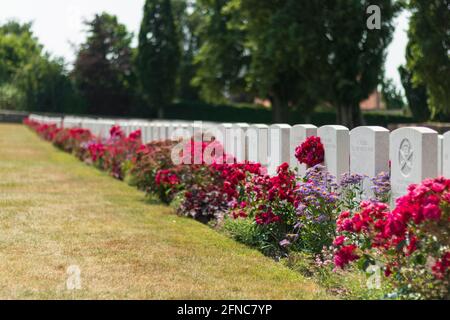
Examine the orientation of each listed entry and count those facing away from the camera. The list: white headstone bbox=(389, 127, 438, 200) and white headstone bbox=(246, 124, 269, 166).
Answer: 0

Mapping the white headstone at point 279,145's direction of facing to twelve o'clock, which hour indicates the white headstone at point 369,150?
the white headstone at point 369,150 is roughly at 10 o'clock from the white headstone at point 279,145.

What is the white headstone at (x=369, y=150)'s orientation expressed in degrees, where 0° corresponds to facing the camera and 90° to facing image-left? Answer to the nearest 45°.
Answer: approximately 45°

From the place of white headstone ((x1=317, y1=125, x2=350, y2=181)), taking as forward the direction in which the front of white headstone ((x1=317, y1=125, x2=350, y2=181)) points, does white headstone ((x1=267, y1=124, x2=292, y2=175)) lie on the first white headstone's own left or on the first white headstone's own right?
on the first white headstone's own right

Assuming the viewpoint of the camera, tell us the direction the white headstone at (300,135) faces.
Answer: facing the viewer and to the left of the viewer

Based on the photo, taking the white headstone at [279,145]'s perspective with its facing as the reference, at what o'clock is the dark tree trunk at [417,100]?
The dark tree trunk is roughly at 5 o'clock from the white headstone.

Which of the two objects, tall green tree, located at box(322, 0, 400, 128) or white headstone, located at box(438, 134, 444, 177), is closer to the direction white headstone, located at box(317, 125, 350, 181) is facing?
the white headstone

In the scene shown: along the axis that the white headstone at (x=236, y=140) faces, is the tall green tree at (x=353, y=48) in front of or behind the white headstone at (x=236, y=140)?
behind

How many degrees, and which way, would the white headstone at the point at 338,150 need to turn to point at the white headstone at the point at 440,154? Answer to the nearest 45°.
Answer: approximately 90° to its left
